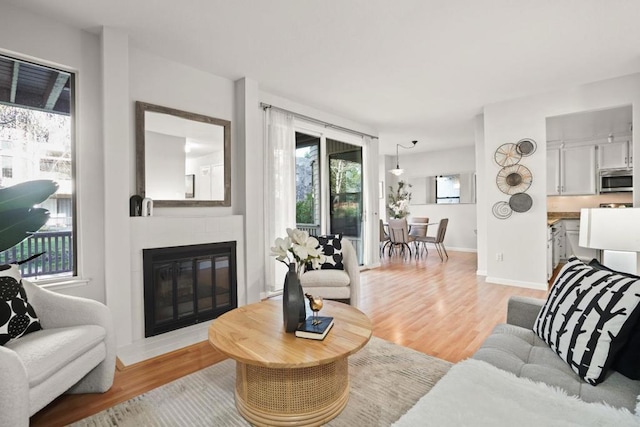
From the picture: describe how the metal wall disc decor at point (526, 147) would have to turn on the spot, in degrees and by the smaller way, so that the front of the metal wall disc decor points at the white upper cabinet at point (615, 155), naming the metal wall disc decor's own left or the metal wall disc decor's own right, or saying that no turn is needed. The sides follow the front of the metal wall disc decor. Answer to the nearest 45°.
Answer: approximately 135° to the metal wall disc decor's own left

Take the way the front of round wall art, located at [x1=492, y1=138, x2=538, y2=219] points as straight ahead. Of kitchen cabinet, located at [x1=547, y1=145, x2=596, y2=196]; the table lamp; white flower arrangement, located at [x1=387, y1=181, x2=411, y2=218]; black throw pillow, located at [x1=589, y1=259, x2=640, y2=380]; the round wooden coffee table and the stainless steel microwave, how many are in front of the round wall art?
3

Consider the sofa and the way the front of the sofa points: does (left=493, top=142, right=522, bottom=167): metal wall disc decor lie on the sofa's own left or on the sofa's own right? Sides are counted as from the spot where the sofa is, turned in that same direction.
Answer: on the sofa's own right

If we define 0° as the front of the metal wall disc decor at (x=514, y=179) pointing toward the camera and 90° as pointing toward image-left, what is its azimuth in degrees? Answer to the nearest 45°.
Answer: approximately 0°

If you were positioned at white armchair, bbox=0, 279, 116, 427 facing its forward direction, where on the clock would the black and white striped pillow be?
The black and white striped pillow is roughly at 12 o'clock from the white armchair.

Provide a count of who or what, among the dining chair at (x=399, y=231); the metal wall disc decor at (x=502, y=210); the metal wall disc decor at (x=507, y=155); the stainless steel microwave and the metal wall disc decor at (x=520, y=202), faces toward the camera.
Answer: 4

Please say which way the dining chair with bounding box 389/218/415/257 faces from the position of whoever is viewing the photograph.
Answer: facing away from the viewer and to the right of the viewer

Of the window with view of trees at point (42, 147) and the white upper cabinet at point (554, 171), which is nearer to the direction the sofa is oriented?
the window with view of trees

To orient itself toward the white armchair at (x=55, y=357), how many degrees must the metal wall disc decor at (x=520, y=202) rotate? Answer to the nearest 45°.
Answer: approximately 45° to its right

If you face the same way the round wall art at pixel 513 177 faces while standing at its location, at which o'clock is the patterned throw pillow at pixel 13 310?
The patterned throw pillow is roughly at 1 o'clock from the round wall art.

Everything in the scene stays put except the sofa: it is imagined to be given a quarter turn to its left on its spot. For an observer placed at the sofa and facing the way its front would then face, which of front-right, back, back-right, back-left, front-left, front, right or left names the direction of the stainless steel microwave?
back-left
